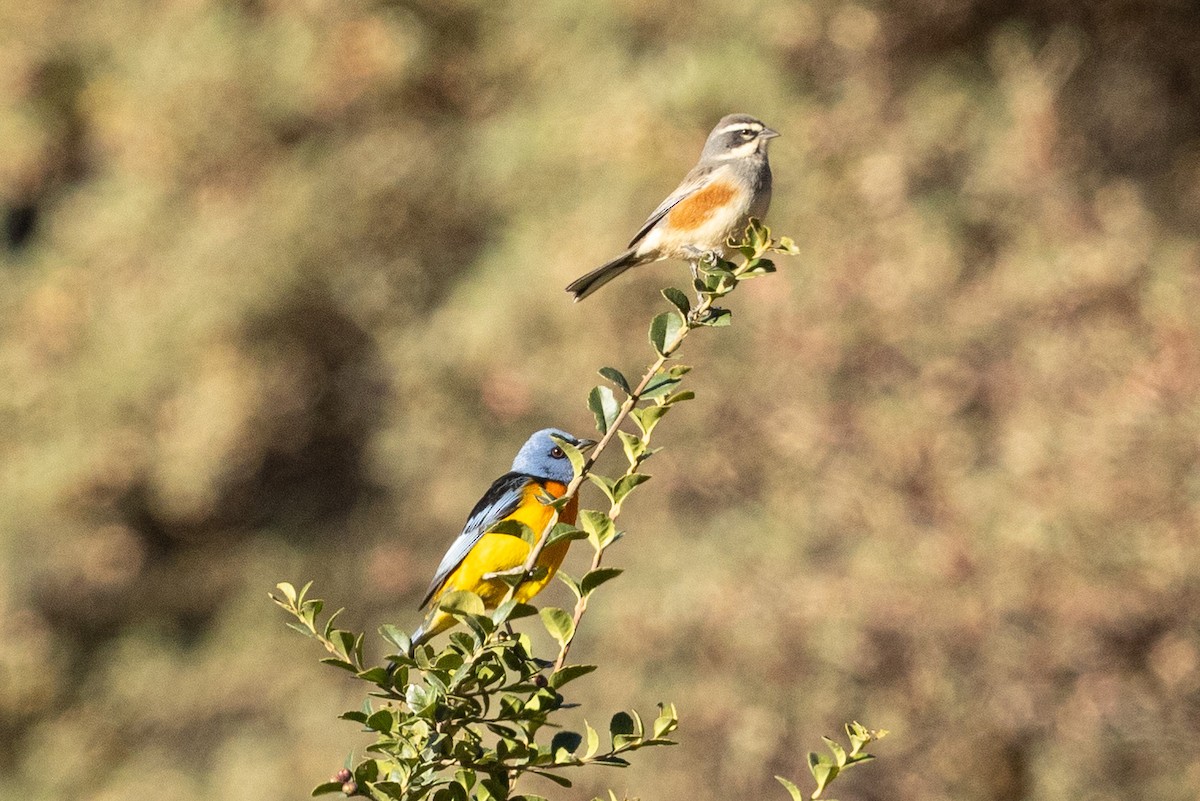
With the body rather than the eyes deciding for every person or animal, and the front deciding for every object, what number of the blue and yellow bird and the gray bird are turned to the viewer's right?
2

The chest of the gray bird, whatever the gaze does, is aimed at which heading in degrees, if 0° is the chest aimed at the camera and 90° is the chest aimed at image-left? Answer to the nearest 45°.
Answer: approximately 270°

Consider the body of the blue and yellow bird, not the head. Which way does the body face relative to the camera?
to the viewer's right

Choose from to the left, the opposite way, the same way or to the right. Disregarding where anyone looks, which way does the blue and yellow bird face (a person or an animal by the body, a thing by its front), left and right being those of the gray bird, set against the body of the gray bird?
the same way
